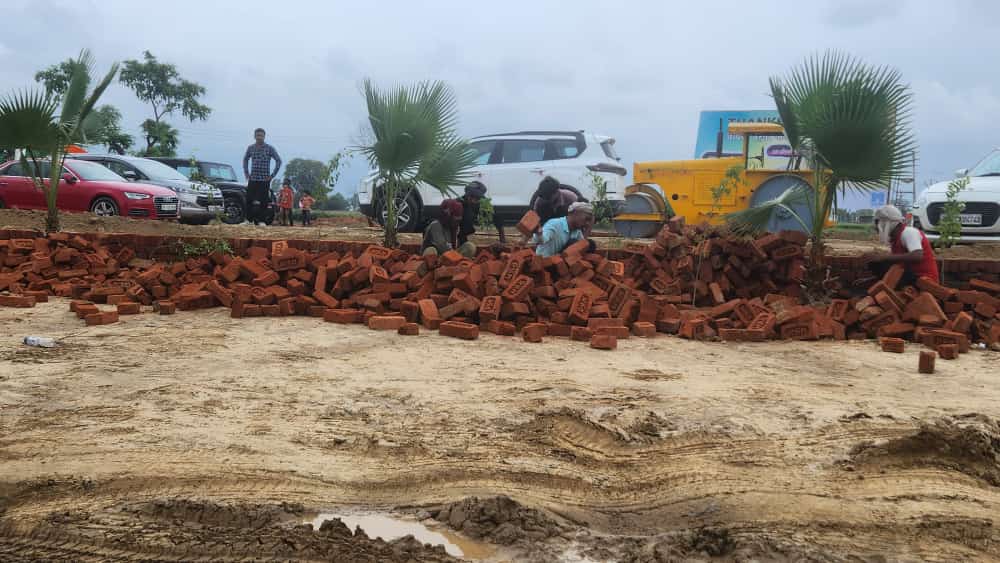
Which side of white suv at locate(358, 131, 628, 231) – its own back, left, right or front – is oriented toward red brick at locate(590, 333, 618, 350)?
left

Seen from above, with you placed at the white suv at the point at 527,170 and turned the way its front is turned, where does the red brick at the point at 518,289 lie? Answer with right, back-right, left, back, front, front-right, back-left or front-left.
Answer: left

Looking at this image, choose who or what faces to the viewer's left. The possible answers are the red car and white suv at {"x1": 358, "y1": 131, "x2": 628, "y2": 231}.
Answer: the white suv

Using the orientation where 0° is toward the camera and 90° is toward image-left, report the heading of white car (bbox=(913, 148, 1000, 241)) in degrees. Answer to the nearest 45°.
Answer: approximately 45°

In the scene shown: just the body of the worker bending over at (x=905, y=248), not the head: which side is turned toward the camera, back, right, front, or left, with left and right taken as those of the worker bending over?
left

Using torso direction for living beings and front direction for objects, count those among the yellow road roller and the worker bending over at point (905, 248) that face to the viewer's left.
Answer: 2
